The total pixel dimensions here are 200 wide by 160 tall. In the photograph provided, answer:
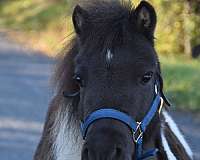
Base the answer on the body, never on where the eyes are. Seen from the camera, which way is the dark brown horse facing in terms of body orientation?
toward the camera
